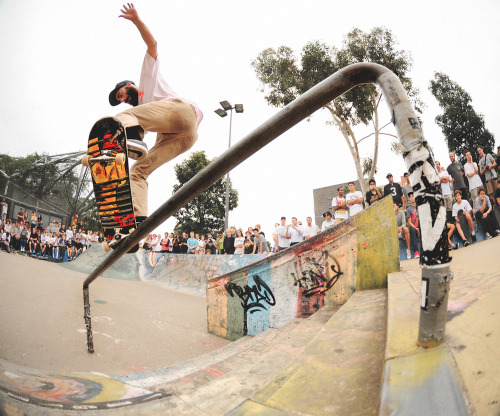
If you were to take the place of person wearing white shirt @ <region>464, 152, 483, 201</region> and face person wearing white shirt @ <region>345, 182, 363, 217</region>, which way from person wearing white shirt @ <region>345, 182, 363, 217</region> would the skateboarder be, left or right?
left

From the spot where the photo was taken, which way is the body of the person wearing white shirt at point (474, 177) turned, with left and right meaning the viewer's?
facing the viewer and to the left of the viewer

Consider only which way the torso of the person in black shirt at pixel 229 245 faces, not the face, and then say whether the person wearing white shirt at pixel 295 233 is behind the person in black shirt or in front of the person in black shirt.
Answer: in front

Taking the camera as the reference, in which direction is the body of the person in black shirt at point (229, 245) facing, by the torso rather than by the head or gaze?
toward the camera

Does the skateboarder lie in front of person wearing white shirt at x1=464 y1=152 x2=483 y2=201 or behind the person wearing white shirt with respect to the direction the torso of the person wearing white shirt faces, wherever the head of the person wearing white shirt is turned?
in front

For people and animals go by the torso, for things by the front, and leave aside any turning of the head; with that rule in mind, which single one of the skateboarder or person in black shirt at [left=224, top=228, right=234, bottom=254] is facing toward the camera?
the person in black shirt

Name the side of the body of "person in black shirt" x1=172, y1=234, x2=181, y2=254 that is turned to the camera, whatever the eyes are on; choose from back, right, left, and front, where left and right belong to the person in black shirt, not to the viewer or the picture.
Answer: front

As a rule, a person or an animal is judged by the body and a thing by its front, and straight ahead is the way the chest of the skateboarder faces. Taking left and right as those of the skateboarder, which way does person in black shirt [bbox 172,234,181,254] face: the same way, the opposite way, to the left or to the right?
to the left

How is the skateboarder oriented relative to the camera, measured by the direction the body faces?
to the viewer's left

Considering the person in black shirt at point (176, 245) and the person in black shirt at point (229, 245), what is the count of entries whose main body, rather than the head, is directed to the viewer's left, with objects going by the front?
0

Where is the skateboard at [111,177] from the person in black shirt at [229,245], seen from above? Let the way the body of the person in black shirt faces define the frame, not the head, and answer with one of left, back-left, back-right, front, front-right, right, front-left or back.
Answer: front

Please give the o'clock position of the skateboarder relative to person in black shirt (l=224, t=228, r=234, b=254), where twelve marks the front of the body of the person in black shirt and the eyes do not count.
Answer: The skateboarder is roughly at 12 o'clock from the person in black shirt.

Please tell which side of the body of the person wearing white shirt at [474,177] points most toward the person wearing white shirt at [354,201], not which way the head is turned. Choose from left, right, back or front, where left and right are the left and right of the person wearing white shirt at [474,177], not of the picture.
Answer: right

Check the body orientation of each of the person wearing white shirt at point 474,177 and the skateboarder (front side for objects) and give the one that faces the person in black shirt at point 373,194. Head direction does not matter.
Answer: the person wearing white shirt
